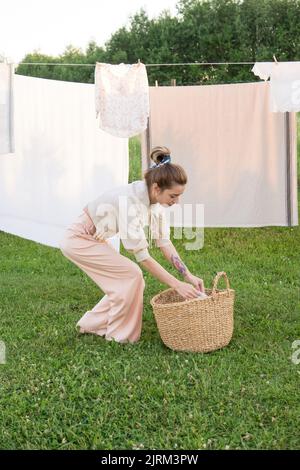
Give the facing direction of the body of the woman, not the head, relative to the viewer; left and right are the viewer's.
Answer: facing to the right of the viewer

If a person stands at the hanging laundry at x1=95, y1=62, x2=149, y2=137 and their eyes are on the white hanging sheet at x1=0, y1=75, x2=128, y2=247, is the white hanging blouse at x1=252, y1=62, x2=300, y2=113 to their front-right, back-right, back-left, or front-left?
back-right

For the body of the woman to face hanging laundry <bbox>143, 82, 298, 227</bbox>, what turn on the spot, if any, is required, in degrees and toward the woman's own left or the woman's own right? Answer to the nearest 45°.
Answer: approximately 90° to the woman's own left

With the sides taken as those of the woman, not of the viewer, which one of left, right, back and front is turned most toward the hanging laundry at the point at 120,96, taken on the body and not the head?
left
